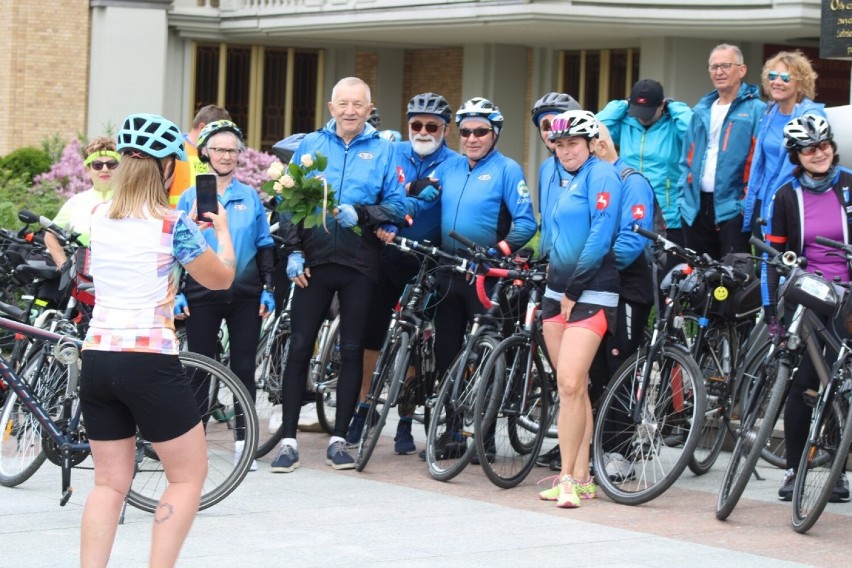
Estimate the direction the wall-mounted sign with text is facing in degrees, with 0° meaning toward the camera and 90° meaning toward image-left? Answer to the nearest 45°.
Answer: approximately 0°

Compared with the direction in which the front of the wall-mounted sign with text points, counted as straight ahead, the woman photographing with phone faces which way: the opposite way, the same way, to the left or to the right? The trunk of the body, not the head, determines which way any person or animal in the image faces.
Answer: the opposite way

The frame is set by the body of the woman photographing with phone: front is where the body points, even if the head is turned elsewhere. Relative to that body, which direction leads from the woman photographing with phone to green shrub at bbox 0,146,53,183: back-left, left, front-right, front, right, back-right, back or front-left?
front-left

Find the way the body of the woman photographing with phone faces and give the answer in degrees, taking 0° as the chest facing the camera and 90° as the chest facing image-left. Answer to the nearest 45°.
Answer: approximately 225°

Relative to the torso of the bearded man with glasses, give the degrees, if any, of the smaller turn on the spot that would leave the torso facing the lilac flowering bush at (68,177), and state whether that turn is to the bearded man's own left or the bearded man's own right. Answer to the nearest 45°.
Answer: approximately 135° to the bearded man's own right

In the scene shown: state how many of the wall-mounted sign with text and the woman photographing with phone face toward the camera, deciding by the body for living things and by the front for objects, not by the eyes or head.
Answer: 1

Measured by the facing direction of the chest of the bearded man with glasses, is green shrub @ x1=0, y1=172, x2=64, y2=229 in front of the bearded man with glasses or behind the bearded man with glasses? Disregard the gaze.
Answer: behind

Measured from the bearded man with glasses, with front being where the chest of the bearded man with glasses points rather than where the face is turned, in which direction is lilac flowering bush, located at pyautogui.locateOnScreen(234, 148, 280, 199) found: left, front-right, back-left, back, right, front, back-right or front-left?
back

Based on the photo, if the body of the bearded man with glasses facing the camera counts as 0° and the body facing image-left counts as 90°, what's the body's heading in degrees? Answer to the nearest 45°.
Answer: approximately 0°

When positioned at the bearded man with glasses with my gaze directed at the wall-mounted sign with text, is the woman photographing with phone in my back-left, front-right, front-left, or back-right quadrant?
back-right

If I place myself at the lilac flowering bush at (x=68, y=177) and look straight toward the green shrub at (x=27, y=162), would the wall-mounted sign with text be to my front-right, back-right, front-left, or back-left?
back-right
